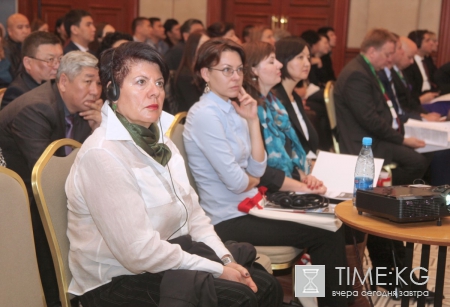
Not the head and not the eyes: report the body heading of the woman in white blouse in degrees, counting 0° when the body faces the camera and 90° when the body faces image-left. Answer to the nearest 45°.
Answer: approximately 315°

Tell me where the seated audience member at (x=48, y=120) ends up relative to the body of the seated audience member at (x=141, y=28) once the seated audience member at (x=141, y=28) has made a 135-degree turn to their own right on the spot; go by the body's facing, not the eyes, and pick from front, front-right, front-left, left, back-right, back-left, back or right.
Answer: front-left
